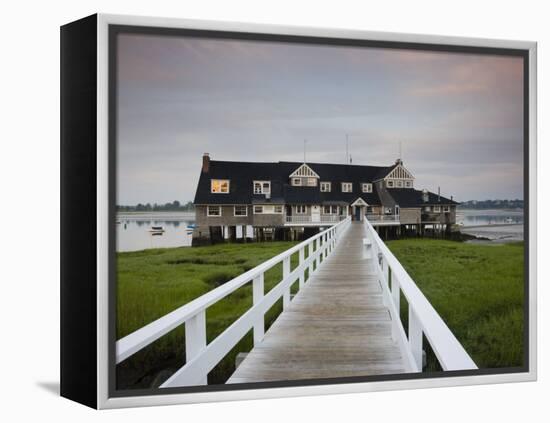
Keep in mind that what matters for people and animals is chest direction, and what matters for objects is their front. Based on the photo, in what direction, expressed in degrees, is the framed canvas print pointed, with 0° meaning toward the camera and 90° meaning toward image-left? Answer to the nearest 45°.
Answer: approximately 315°
